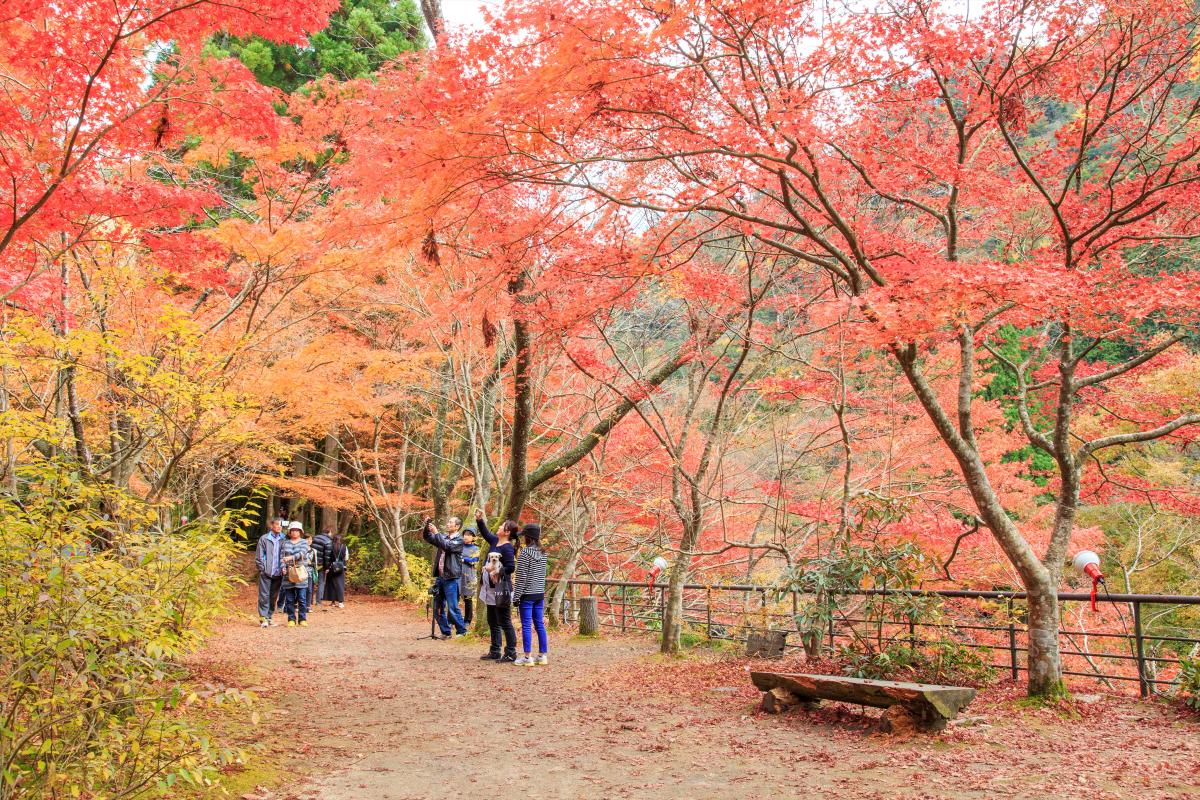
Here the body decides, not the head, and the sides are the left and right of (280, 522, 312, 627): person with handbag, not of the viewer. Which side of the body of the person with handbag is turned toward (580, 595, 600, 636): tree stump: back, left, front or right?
left

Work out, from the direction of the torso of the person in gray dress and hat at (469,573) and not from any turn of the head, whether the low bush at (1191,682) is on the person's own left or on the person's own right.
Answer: on the person's own left

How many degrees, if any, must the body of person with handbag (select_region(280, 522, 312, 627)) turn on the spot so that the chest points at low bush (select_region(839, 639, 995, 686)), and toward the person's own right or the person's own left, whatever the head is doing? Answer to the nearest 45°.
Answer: approximately 45° to the person's own left

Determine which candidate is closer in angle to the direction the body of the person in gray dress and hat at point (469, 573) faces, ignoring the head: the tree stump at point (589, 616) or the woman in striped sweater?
the woman in striped sweater

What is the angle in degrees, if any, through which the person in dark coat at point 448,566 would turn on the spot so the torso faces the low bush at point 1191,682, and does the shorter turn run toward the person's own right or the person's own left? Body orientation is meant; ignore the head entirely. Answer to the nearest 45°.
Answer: approximately 90° to the person's own left

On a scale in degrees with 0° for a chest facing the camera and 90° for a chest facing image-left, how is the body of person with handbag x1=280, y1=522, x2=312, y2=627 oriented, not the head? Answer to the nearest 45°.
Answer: approximately 0°
